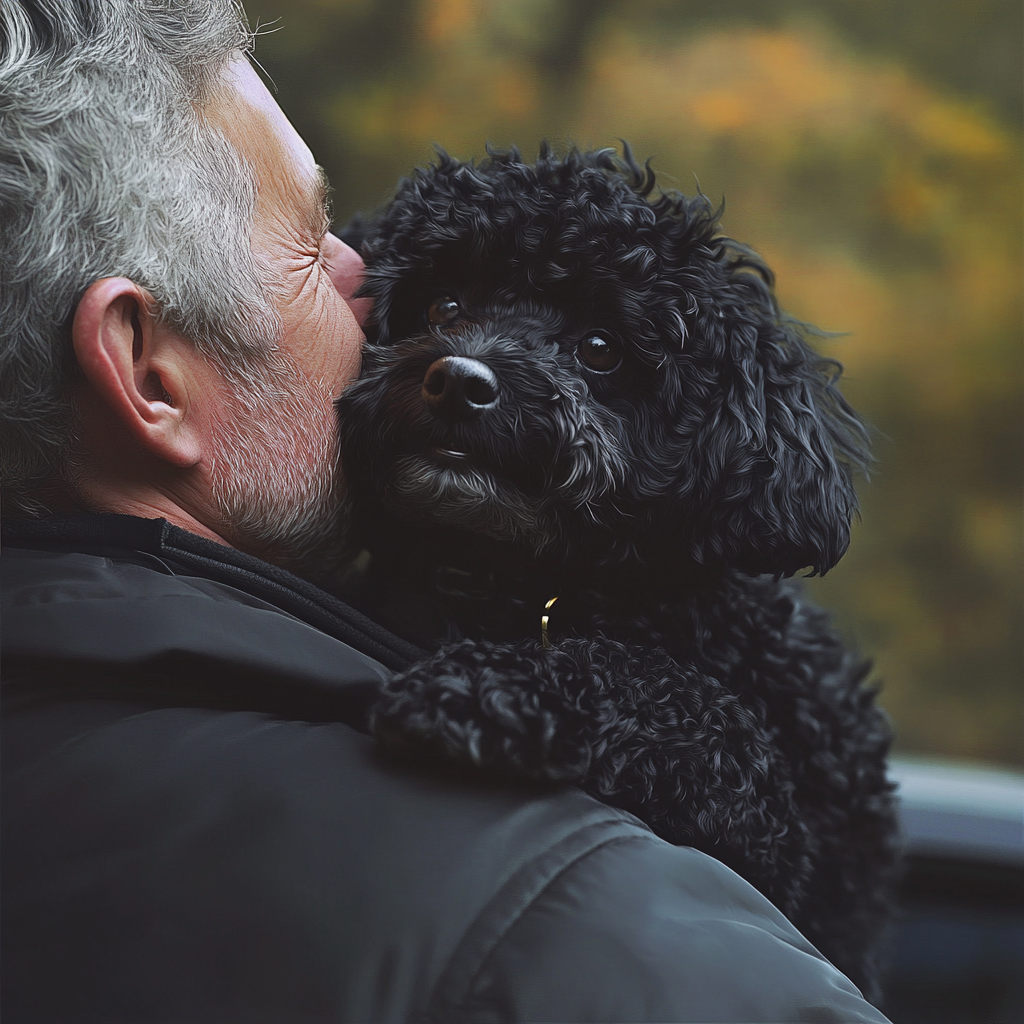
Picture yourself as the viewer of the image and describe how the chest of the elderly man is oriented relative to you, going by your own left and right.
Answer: facing away from the viewer and to the right of the viewer

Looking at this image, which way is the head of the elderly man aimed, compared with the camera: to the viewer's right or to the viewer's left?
to the viewer's right

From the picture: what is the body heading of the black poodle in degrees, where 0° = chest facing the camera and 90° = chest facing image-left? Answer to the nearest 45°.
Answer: approximately 45°
